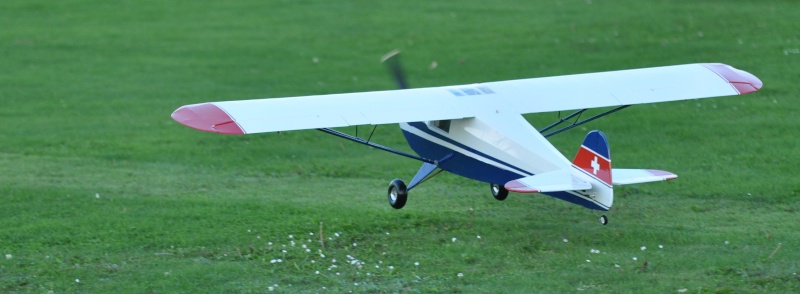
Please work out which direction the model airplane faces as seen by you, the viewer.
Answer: facing away from the viewer and to the left of the viewer
